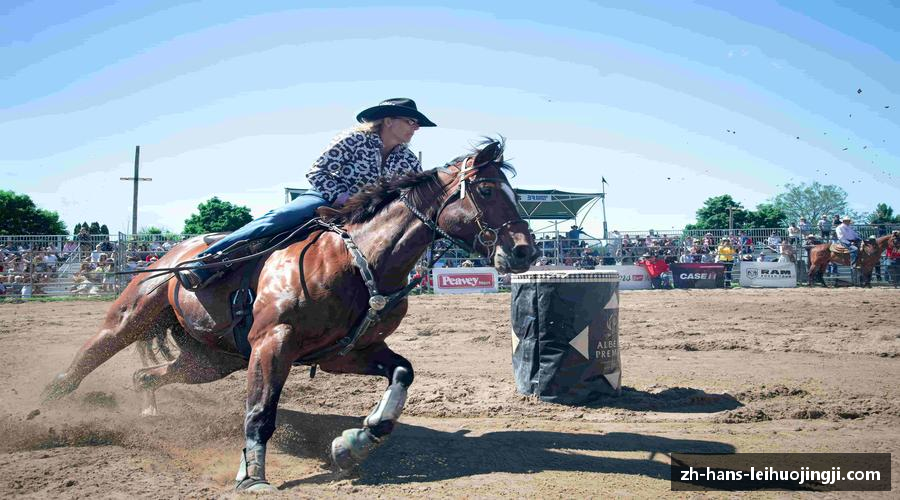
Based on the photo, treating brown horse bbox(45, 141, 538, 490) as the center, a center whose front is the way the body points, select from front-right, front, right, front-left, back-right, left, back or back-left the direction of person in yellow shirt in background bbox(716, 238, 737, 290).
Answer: left

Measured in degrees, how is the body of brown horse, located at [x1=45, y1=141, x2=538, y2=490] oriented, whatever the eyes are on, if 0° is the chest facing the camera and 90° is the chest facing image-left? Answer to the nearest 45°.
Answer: approximately 315°

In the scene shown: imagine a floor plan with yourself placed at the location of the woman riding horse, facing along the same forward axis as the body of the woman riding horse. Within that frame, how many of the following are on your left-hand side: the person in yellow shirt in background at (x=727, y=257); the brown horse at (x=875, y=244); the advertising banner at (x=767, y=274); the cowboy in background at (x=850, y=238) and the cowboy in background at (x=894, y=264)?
5

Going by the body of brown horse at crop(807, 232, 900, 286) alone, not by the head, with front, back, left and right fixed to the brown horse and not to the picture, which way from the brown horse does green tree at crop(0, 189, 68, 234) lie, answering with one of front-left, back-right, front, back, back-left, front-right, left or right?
back

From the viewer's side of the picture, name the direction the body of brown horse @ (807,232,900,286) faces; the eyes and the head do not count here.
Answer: to the viewer's right

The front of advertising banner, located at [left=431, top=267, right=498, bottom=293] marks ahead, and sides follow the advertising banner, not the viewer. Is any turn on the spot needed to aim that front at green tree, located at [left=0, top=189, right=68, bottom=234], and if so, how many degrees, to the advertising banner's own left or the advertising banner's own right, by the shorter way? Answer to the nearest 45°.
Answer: approximately 135° to the advertising banner's own right
